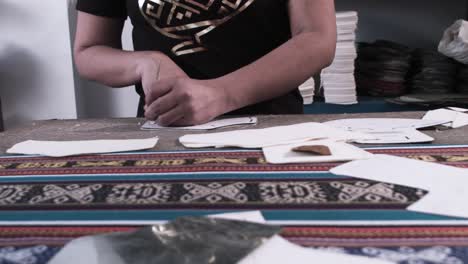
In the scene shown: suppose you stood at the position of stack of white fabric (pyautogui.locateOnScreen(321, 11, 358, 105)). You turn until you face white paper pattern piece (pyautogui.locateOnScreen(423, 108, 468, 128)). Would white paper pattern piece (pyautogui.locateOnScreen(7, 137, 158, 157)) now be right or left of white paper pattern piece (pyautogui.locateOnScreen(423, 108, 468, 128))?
right

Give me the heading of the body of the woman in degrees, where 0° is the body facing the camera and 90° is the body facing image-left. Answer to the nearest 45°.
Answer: approximately 0°

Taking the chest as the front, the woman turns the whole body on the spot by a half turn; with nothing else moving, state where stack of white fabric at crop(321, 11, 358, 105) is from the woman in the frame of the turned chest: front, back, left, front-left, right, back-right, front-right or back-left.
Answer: front-right

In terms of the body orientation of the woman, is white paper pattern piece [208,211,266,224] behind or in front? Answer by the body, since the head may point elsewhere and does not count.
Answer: in front

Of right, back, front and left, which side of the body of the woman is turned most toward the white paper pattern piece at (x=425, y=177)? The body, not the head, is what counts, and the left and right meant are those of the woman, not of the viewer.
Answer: front

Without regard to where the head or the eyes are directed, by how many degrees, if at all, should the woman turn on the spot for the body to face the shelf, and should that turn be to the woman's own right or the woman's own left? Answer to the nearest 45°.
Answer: approximately 135° to the woman's own left

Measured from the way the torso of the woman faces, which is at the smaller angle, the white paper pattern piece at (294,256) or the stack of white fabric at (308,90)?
the white paper pattern piece

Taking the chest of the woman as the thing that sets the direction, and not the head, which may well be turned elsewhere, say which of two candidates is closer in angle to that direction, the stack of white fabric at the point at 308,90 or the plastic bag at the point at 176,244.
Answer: the plastic bag

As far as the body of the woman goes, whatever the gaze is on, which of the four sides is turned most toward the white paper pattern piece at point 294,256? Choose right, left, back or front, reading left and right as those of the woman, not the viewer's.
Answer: front

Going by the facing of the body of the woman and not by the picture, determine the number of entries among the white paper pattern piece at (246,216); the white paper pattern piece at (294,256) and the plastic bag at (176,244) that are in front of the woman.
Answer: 3

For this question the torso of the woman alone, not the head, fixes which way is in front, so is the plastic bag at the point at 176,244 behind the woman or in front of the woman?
in front

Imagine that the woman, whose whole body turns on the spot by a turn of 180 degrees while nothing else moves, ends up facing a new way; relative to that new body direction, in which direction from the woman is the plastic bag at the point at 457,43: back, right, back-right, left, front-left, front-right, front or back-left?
front-right
